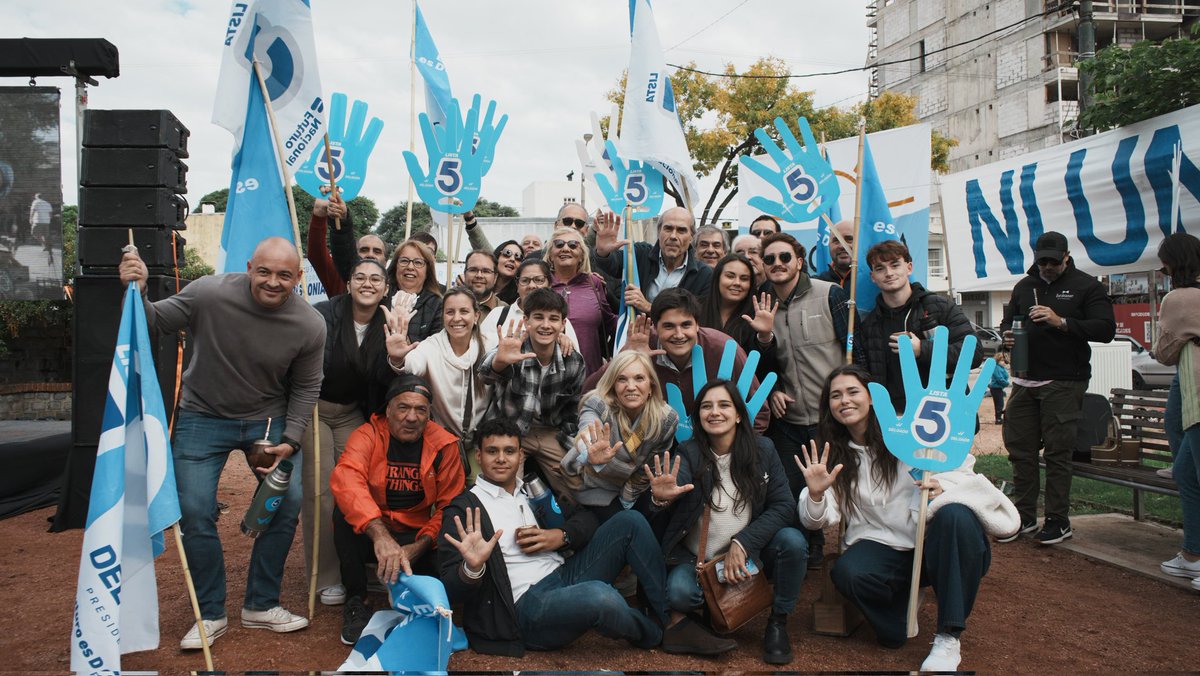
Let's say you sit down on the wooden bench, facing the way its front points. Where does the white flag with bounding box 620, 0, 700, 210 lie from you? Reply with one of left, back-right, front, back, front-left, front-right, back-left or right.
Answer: front

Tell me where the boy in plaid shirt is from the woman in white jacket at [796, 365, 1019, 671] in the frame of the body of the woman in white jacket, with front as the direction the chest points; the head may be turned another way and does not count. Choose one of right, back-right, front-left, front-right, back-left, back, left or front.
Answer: right

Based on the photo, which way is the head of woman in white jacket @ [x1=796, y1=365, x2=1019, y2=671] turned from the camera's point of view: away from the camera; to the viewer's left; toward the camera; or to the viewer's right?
toward the camera

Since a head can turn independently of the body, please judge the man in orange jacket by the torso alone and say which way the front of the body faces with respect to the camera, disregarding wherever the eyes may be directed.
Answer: toward the camera

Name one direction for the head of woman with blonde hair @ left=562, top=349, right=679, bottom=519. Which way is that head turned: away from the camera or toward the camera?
toward the camera

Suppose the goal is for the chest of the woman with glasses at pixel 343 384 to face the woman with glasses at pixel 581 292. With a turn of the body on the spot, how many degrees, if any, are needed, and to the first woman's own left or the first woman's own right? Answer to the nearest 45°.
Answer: approximately 90° to the first woman's own left

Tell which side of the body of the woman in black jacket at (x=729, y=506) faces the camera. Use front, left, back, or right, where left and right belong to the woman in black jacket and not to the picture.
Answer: front

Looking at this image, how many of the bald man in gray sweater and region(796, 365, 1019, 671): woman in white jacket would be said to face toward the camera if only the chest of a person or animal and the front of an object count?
2

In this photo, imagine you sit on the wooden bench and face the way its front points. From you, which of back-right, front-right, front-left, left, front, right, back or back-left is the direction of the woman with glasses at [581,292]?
front

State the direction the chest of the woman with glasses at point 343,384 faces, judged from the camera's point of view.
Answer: toward the camera

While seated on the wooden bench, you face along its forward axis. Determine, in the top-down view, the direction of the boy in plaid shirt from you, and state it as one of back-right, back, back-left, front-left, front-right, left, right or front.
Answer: front

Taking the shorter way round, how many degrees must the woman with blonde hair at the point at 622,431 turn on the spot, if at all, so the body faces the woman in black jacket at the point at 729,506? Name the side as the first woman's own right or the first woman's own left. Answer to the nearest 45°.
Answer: approximately 90° to the first woman's own left

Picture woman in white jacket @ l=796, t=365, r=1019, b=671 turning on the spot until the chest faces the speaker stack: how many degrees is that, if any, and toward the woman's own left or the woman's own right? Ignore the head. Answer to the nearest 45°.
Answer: approximately 90° to the woman's own right

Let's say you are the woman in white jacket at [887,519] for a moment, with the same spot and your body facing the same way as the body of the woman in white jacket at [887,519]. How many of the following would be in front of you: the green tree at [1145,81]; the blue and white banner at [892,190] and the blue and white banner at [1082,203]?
0

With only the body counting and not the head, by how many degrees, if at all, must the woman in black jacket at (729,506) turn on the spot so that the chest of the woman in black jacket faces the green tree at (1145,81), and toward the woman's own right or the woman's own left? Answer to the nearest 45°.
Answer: approximately 135° to the woman's own left

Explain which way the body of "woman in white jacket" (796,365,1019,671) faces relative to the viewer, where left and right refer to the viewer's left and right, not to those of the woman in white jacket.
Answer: facing the viewer

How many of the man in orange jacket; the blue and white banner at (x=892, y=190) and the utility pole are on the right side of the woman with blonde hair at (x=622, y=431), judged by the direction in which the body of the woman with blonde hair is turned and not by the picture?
1
